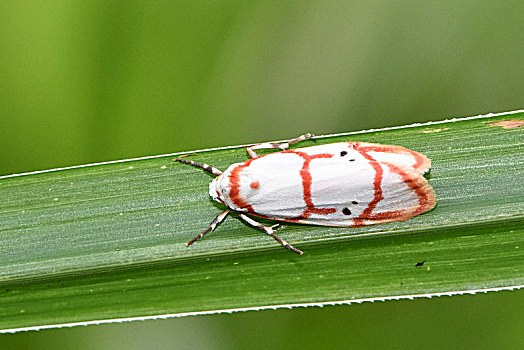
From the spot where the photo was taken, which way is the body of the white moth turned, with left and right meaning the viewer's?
facing to the left of the viewer
